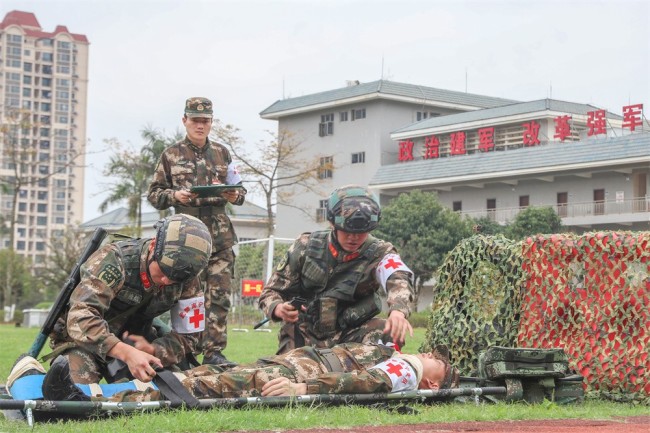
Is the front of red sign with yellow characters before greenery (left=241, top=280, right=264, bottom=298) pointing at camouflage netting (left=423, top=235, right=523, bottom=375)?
yes

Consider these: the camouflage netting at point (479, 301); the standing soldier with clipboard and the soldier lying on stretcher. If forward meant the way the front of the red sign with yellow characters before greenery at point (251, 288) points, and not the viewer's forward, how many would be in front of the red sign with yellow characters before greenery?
3

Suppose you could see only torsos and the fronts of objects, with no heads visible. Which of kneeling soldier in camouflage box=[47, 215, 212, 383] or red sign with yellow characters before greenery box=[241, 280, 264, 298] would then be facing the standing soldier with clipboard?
the red sign with yellow characters before greenery

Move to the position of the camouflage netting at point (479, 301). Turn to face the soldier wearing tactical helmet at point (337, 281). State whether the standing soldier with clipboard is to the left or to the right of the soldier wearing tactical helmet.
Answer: right

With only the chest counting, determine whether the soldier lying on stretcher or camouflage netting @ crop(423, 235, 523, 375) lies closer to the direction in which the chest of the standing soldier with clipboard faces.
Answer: the soldier lying on stretcher

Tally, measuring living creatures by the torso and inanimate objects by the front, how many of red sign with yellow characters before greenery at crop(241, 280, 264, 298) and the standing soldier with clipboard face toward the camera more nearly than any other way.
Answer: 2

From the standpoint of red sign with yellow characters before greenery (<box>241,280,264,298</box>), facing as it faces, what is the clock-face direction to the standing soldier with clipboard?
The standing soldier with clipboard is roughly at 12 o'clock from the red sign with yellow characters before greenery.

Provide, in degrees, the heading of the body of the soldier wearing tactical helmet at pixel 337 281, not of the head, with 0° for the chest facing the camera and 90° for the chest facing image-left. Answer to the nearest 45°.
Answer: approximately 0°

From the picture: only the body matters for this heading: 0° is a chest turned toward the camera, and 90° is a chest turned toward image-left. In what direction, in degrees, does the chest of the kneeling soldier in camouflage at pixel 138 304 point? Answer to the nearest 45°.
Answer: approximately 315°

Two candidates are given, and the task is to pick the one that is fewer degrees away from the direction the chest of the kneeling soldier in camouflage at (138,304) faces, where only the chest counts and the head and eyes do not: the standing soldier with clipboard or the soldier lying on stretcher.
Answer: the soldier lying on stretcher
